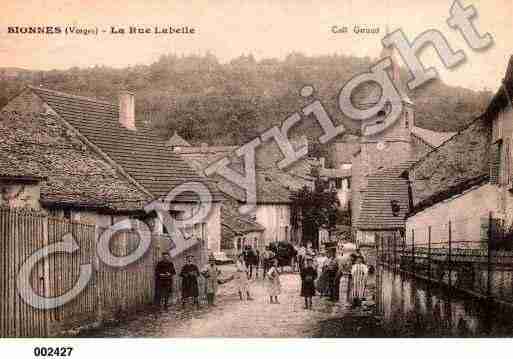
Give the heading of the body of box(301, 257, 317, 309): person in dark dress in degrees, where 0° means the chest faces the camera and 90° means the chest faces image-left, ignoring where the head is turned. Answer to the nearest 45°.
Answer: approximately 0°

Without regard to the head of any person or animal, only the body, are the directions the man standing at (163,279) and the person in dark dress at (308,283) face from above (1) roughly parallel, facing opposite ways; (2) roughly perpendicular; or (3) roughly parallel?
roughly parallel

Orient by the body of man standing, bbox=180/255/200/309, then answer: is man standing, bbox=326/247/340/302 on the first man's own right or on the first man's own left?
on the first man's own left

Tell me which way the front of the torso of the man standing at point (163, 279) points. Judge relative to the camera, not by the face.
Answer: toward the camera

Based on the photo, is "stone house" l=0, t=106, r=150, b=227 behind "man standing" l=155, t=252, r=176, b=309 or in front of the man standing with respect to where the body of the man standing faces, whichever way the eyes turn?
behind

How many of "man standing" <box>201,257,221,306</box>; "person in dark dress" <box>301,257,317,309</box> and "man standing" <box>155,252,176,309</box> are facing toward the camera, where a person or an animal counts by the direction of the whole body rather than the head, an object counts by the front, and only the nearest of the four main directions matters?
3

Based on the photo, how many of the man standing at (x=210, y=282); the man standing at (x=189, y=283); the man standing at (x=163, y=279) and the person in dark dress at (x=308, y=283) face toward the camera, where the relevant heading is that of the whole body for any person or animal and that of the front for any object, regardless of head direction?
4

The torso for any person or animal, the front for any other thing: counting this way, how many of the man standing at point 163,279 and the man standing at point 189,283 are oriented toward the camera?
2

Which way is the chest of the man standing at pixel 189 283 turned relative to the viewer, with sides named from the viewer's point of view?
facing the viewer

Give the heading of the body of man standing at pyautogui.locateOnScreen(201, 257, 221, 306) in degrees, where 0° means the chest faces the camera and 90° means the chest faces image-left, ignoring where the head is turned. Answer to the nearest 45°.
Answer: approximately 0°

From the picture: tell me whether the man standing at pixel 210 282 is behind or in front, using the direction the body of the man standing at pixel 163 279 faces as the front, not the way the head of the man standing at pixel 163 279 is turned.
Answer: behind
